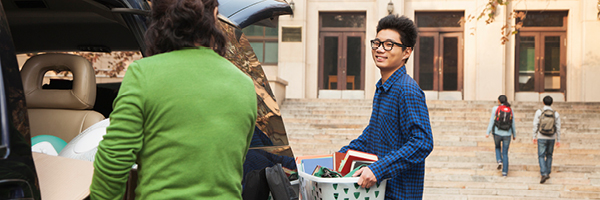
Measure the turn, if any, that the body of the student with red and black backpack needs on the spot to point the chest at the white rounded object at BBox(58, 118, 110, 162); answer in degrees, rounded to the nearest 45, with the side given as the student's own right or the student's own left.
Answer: approximately 180°

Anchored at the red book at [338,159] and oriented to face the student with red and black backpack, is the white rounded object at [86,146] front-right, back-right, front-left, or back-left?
back-left

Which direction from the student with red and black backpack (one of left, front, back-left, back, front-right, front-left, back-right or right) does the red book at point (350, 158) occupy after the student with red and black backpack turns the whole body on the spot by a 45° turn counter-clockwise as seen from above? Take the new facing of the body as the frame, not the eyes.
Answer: back-left

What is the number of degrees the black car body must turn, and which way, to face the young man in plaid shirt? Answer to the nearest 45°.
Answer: approximately 90° to its right

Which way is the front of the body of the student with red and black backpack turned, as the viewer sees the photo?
away from the camera

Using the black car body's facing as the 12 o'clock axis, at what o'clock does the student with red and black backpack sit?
The student with red and black backpack is roughly at 2 o'clock from the black car body.

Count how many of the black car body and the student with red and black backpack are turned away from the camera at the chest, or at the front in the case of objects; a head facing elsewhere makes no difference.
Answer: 2

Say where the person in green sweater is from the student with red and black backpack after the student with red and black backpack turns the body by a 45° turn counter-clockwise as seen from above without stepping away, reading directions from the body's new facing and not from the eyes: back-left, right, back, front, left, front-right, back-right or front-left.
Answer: back-left

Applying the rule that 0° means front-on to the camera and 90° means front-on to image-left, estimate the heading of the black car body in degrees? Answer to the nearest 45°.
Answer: approximately 180°

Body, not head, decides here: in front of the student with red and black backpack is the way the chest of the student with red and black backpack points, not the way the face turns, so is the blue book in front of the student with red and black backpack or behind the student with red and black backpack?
behind

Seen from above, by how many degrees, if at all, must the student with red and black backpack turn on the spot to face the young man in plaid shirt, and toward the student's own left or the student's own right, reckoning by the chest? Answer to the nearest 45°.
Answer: approximately 180°
